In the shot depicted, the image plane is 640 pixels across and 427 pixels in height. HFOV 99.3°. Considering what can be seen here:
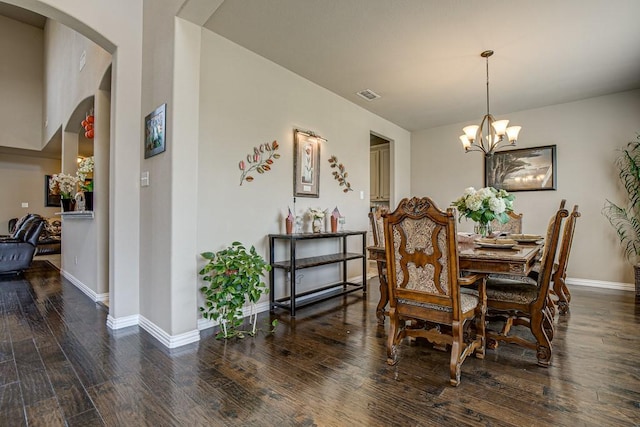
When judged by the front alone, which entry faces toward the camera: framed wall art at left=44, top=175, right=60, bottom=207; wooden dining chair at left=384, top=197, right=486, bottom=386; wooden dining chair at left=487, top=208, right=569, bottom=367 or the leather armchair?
the framed wall art

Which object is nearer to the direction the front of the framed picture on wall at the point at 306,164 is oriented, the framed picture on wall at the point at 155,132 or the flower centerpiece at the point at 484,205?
the flower centerpiece

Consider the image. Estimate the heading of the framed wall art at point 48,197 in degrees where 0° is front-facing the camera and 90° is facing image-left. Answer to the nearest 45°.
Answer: approximately 0°

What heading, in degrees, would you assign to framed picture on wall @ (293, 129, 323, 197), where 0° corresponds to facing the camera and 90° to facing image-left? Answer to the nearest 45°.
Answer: approximately 315°

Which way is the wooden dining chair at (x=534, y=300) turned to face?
to the viewer's left

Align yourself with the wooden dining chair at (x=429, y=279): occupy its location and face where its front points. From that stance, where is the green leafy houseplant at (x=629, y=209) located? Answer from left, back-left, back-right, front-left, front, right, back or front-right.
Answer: front

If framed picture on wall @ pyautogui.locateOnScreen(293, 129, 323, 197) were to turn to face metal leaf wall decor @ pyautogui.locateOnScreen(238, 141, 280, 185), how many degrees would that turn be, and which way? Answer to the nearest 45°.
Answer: approximately 90° to its right

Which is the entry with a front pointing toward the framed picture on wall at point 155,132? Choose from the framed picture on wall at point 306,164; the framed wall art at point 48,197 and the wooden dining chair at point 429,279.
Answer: the framed wall art

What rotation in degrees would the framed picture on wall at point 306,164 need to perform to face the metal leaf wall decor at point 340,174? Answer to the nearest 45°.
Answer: approximately 90° to its left

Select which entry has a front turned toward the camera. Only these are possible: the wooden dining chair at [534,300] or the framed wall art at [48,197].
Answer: the framed wall art
